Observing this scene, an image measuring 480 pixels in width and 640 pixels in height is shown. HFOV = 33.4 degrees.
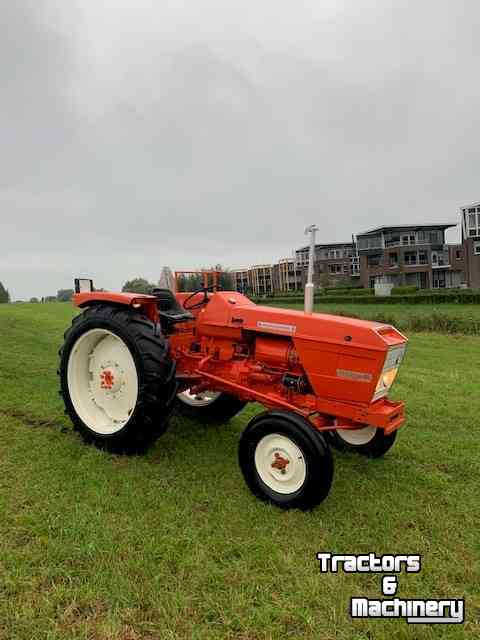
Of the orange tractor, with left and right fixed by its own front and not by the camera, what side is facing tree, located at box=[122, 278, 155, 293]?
back

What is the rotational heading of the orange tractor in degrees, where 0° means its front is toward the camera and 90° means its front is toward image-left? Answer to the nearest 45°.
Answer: approximately 315°

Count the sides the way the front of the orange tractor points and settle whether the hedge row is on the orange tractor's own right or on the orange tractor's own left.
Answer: on the orange tractor's own left

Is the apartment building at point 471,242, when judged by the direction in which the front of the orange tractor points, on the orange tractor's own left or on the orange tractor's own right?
on the orange tractor's own left
